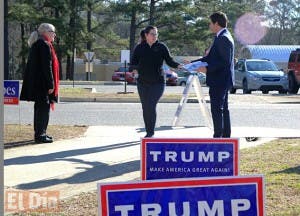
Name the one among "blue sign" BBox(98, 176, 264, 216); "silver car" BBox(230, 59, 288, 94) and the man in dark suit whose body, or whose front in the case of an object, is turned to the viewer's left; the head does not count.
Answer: the man in dark suit

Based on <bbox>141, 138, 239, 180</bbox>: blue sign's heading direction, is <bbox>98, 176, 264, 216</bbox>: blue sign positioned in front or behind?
in front

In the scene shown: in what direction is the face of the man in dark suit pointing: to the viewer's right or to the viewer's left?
to the viewer's left

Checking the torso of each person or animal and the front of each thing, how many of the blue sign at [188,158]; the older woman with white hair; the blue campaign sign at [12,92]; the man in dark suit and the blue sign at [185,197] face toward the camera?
3

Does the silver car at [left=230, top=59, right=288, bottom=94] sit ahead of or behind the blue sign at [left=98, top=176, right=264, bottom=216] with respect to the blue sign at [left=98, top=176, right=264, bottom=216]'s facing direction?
behind

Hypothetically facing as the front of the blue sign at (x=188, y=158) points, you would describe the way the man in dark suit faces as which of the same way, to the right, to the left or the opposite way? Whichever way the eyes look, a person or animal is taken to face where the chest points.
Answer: to the right

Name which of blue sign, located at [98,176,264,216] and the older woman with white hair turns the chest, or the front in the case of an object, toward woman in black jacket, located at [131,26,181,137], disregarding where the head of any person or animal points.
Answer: the older woman with white hair

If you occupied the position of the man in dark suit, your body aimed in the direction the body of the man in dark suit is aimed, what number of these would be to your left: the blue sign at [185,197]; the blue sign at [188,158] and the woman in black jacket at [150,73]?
2

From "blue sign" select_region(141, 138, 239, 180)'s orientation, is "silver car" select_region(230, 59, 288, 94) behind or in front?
behind

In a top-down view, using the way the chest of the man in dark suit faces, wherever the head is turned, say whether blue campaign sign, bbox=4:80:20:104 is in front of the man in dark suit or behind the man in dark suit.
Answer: in front

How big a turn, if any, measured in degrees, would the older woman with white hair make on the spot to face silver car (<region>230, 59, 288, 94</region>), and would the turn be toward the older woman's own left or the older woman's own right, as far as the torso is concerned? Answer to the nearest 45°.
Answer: approximately 45° to the older woman's own left

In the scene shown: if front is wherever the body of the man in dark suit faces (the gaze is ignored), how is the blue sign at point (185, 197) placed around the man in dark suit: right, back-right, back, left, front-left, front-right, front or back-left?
left

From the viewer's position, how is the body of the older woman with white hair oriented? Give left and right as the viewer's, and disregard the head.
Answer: facing to the right of the viewer

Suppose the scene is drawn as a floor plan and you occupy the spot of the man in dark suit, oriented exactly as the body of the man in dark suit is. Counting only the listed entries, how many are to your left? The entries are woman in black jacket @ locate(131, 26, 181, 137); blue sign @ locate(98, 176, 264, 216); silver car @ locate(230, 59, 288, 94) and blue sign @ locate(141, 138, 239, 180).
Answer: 2

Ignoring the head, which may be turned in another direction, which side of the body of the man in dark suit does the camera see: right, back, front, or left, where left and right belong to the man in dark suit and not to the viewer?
left
